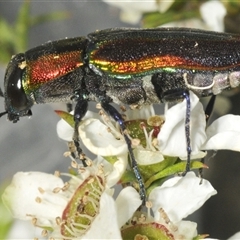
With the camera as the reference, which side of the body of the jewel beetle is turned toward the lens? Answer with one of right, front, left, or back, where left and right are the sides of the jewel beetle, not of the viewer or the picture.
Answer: left

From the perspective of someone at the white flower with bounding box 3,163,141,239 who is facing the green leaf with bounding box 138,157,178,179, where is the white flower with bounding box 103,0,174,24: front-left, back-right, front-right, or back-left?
front-left
